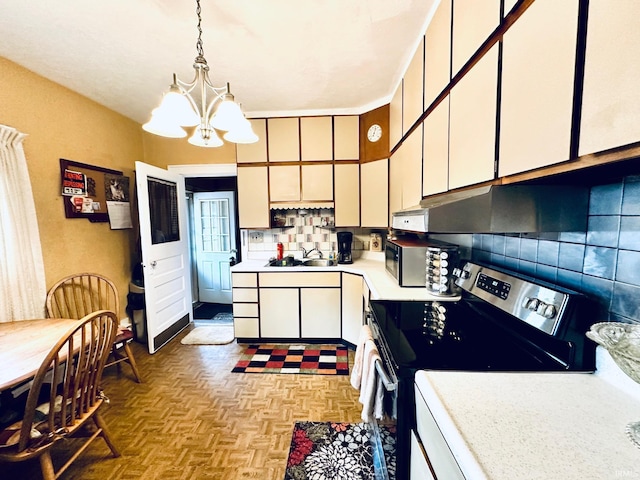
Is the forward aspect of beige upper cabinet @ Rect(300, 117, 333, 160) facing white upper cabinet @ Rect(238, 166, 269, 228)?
no

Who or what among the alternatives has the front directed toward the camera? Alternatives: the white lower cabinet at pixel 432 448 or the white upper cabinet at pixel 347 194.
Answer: the white upper cabinet

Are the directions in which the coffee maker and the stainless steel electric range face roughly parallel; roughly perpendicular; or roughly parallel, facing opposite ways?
roughly perpendicular

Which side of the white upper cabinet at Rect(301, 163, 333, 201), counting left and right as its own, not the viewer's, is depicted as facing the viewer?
front

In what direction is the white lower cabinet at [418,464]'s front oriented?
to the viewer's left

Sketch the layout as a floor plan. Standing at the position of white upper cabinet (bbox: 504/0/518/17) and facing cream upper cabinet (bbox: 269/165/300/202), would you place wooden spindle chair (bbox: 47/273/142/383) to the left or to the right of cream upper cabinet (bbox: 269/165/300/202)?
left

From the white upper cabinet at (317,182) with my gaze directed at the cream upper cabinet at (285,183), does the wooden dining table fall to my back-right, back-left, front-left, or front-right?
front-left

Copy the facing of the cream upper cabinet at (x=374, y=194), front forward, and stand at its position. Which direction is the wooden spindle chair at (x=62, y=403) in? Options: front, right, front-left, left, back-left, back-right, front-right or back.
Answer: front

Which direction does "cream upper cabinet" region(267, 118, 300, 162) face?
toward the camera

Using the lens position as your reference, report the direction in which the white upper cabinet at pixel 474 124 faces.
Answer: facing the viewer and to the left of the viewer

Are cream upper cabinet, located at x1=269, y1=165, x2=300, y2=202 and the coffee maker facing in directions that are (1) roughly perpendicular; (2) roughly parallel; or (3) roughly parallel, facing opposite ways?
roughly parallel

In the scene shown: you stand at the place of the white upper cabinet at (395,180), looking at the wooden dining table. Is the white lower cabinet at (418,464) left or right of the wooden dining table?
left

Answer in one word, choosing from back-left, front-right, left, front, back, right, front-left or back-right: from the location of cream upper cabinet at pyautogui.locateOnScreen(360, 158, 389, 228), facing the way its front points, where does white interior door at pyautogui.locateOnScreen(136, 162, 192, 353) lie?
front-right

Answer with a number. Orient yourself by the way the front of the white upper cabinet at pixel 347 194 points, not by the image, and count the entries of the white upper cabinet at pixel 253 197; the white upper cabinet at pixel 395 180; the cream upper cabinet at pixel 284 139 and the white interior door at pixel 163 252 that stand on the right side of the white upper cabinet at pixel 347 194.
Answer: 3

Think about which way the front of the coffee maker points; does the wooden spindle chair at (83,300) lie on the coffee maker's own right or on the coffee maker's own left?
on the coffee maker's own right
